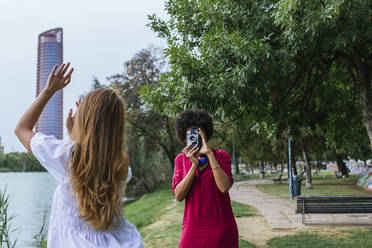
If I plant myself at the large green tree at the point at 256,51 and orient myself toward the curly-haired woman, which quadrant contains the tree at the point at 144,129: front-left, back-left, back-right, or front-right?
back-right

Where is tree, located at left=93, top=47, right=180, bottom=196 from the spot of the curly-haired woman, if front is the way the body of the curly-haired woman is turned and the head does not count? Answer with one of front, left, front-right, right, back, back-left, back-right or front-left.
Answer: back

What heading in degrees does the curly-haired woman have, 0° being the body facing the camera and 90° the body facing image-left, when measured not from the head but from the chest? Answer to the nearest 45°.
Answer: approximately 0°

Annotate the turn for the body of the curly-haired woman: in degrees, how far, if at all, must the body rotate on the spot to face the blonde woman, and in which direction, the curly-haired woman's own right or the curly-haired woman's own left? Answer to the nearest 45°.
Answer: approximately 45° to the curly-haired woman's own right

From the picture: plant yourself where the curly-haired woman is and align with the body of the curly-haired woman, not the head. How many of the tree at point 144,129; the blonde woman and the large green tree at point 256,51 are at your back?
2

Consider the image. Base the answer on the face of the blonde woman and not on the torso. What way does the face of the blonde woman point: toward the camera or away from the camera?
away from the camera

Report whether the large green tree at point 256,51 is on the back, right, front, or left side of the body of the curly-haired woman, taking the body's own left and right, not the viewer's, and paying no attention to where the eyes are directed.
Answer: back

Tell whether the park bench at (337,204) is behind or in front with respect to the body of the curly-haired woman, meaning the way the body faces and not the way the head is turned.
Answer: behind

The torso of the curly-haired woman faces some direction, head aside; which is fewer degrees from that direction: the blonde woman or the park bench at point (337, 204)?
the blonde woman
